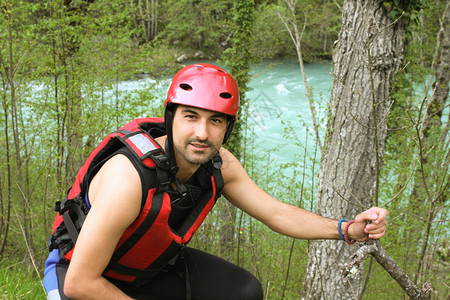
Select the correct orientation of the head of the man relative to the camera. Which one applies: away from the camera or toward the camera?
toward the camera

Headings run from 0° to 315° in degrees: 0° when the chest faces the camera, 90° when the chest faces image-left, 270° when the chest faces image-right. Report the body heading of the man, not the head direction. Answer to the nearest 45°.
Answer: approximately 315°
